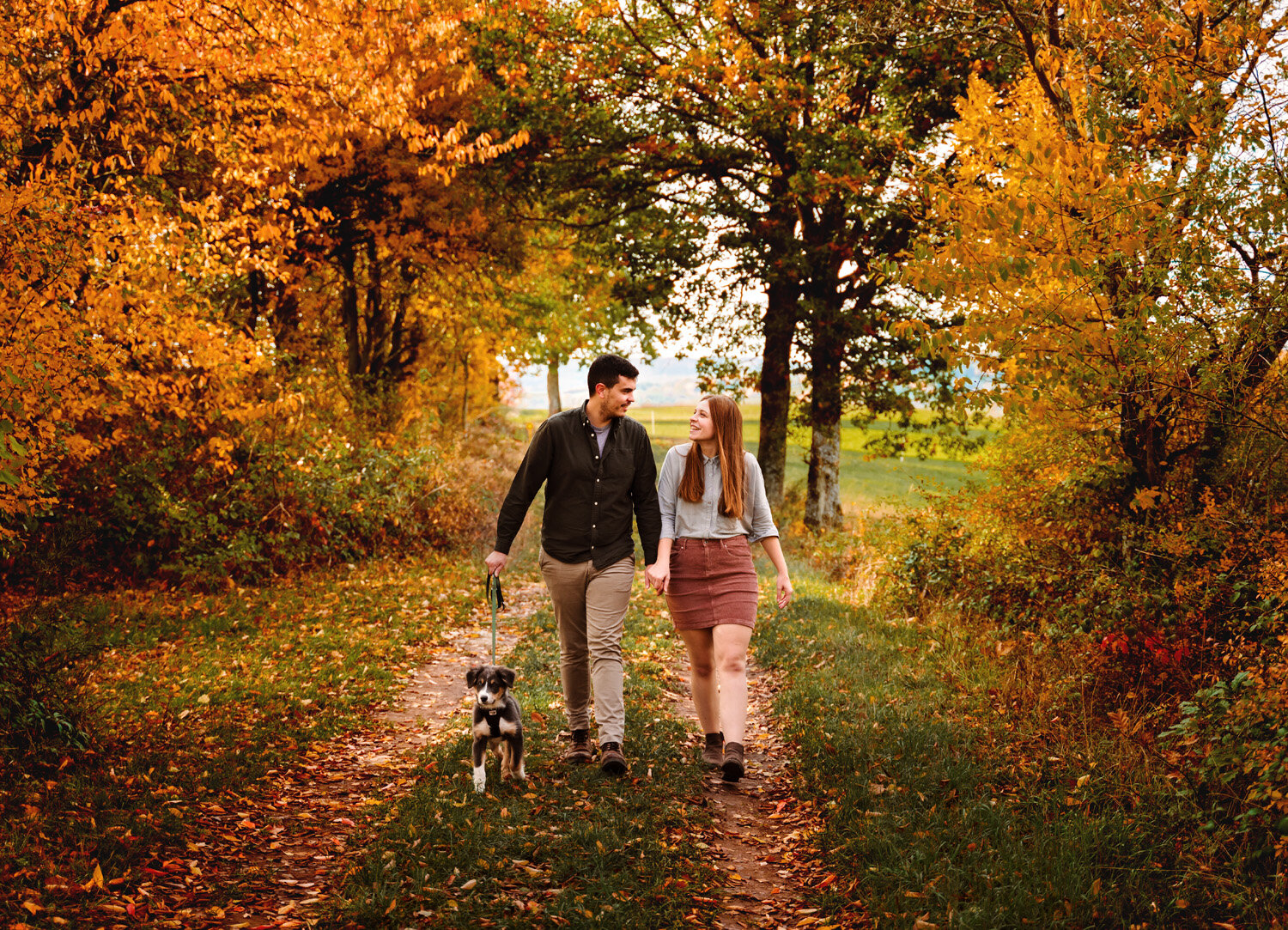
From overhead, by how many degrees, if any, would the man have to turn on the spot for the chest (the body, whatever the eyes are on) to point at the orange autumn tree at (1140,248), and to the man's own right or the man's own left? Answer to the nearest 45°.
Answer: approximately 90° to the man's own left

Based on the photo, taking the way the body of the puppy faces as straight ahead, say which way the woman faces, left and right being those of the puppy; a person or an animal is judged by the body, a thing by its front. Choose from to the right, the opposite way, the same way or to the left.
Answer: the same way

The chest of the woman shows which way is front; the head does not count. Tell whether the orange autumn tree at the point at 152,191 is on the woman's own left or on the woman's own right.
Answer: on the woman's own right

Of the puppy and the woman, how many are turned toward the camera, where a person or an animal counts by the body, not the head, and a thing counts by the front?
2

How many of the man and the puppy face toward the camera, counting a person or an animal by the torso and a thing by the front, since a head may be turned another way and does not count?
2

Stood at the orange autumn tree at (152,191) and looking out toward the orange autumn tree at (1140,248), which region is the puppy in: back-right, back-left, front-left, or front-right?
front-right

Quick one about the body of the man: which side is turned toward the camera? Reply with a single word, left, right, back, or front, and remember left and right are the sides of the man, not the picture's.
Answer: front

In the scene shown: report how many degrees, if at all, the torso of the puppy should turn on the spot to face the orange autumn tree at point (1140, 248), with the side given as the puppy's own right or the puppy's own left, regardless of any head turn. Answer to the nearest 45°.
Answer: approximately 90° to the puppy's own left

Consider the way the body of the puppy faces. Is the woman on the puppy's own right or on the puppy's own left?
on the puppy's own left

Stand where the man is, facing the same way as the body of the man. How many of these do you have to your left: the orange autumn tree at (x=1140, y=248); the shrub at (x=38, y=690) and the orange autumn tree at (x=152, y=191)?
1

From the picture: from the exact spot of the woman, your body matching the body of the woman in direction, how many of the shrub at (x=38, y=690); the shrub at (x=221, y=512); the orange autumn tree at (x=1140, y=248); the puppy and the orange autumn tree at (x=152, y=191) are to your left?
1

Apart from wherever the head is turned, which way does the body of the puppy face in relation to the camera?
toward the camera
